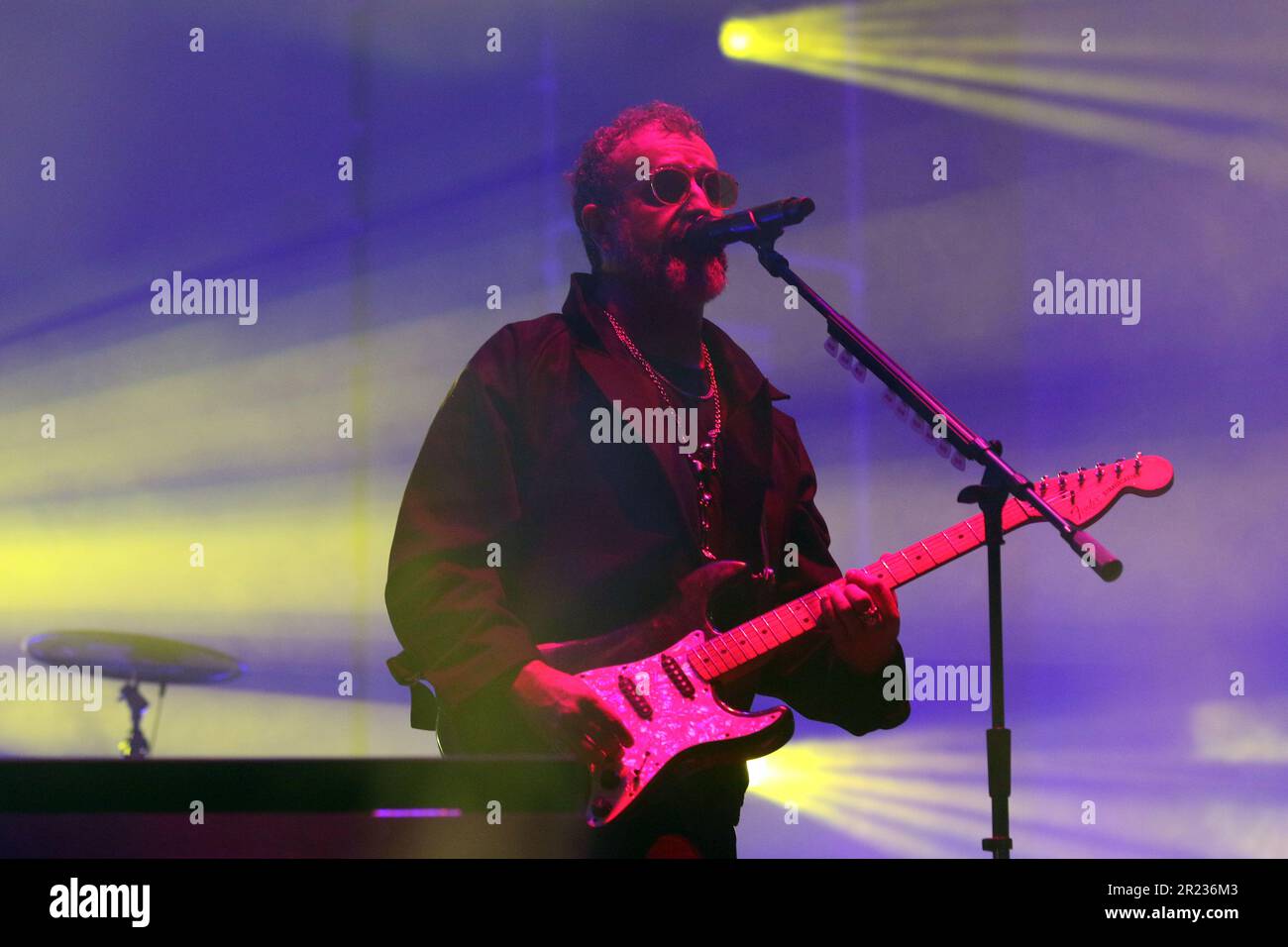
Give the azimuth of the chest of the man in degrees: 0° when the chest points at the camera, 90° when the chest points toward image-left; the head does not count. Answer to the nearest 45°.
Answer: approximately 315°

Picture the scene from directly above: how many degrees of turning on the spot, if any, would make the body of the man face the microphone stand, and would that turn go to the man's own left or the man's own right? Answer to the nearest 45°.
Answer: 0° — they already face it

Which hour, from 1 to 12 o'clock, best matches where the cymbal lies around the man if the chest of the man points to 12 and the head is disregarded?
The cymbal is roughly at 5 o'clock from the man.

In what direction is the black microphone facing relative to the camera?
to the viewer's left

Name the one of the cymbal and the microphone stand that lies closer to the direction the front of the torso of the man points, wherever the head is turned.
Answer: the microphone stand

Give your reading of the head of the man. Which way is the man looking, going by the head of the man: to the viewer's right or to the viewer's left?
to the viewer's right
